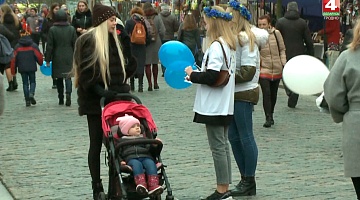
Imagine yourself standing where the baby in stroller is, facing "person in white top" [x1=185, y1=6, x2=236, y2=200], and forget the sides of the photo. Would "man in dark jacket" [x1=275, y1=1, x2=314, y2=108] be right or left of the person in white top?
left

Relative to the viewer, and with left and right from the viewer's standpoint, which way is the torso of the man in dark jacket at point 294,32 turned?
facing away from the viewer

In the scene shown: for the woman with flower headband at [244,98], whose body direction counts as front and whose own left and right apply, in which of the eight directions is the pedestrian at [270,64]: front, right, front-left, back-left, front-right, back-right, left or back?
right

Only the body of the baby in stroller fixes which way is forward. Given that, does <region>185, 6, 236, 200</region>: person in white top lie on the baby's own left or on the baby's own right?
on the baby's own left

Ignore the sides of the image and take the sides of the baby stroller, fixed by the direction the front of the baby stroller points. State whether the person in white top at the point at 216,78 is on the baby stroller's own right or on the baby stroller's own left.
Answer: on the baby stroller's own left

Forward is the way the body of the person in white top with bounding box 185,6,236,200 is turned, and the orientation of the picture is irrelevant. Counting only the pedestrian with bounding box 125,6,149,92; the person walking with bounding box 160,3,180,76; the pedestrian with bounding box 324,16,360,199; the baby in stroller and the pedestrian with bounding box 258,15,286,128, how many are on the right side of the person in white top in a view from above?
3

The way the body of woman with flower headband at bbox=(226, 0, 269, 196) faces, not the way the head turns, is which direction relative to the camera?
to the viewer's left

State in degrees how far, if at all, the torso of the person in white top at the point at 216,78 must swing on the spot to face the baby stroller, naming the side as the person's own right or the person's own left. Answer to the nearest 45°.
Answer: approximately 45° to the person's own left

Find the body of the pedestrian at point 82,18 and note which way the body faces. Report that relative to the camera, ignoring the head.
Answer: toward the camera

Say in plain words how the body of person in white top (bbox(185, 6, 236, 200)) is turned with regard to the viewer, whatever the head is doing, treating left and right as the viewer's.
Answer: facing to the left of the viewer

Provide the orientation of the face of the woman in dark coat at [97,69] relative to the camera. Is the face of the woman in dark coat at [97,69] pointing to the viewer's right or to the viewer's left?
to the viewer's right

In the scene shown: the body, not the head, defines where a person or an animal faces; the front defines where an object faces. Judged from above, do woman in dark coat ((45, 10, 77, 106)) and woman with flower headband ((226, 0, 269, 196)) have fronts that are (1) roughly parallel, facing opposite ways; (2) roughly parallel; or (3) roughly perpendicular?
roughly perpendicular
